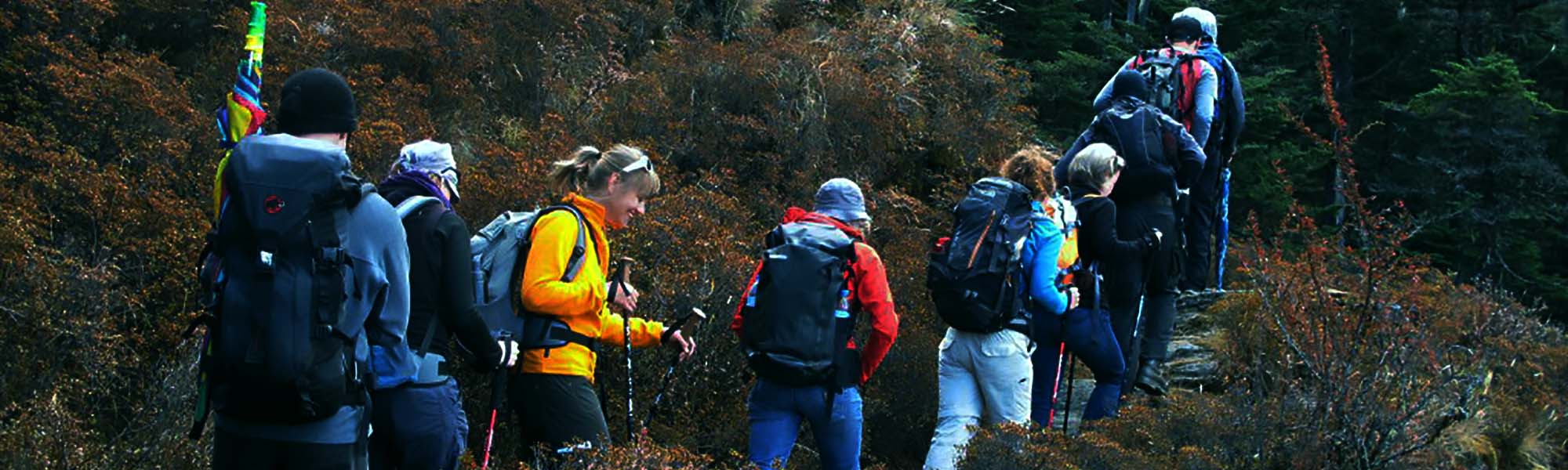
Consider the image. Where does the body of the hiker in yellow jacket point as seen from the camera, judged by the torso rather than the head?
to the viewer's right

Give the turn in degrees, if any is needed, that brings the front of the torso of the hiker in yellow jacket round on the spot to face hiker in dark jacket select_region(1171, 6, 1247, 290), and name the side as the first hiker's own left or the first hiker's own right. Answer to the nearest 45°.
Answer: approximately 45° to the first hiker's own left

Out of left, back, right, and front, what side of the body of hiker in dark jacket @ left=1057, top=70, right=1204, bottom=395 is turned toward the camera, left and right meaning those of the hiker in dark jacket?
back

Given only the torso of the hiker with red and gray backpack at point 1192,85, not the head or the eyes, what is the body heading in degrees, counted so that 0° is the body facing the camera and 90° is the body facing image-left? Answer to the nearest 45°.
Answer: approximately 180°

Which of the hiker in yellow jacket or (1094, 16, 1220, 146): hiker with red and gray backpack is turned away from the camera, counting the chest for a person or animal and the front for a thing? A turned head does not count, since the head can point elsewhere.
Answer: the hiker with red and gray backpack

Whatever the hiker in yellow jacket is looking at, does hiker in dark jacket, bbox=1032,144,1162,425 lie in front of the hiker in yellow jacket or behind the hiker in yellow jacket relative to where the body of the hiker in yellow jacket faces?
in front

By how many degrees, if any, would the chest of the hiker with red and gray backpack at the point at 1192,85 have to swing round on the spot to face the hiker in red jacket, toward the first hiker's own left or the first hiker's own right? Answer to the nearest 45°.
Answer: approximately 135° to the first hiker's own left

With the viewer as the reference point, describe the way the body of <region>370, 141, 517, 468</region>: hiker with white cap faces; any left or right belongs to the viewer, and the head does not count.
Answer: facing away from the viewer and to the right of the viewer

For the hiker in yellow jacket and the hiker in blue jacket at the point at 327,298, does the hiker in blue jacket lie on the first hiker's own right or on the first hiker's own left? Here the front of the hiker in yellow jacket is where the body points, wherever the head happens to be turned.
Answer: on the first hiker's own right

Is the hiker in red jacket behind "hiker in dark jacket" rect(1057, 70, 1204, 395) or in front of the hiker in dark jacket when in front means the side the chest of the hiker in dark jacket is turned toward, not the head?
behind

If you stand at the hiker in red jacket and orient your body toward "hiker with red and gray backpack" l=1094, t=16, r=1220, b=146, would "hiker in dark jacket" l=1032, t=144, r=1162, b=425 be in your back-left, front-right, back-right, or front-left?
front-right

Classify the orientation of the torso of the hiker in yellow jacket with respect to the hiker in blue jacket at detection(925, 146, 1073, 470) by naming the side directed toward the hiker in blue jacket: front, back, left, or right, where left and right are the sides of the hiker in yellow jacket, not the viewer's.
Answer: front
